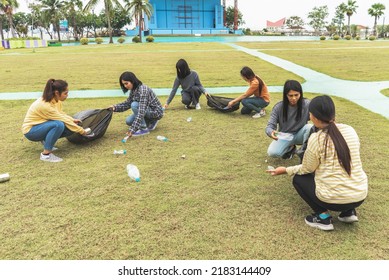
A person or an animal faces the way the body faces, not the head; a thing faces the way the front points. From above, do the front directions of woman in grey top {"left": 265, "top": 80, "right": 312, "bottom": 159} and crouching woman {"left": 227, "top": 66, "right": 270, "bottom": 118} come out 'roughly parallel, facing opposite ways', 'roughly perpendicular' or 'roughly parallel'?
roughly perpendicular

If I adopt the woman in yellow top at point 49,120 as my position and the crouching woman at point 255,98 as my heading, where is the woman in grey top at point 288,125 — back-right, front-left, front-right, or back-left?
front-right

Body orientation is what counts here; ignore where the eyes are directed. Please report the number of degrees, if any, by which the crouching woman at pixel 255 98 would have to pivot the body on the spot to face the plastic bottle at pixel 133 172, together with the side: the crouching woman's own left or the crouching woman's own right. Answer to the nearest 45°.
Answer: approximately 45° to the crouching woman's own left

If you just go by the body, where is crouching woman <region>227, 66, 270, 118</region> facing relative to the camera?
to the viewer's left

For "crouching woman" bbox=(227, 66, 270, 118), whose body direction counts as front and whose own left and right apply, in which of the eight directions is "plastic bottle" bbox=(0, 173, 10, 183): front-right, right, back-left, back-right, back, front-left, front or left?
front-left

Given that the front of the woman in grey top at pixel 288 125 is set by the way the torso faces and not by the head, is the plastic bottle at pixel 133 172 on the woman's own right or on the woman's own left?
on the woman's own right

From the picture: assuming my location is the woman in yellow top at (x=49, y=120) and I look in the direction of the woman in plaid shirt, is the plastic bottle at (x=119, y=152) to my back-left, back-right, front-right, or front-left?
front-right

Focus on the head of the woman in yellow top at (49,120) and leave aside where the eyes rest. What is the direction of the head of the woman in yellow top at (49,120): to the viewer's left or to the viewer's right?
to the viewer's right

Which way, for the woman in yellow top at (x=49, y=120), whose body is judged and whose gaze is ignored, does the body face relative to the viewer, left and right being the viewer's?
facing to the right of the viewer

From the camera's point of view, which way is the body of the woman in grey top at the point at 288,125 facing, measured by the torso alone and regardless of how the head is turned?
toward the camera

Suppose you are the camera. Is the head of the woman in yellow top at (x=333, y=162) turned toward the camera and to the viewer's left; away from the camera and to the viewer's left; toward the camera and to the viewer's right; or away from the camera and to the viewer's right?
away from the camera and to the viewer's left

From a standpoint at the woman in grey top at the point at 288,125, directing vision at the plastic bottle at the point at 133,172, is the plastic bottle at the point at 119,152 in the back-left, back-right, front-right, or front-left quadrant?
front-right

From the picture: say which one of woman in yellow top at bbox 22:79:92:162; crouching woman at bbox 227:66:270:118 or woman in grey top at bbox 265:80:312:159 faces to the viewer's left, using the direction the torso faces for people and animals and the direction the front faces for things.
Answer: the crouching woman

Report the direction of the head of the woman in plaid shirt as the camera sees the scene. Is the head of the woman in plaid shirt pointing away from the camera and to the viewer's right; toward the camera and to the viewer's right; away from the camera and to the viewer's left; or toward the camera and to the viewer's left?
toward the camera and to the viewer's left

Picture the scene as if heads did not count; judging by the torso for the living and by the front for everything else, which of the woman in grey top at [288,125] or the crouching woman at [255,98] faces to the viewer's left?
the crouching woman
